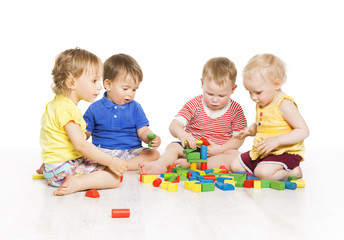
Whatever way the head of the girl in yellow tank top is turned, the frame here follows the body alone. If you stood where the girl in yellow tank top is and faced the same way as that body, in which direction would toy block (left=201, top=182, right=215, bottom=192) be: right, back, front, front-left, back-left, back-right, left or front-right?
front

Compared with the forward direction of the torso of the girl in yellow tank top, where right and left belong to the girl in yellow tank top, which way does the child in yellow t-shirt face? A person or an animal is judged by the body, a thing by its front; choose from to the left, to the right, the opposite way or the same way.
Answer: the opposite way

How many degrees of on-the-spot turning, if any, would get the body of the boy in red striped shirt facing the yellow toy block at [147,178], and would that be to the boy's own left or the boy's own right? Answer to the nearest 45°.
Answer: approximately 45° to the boy's own right

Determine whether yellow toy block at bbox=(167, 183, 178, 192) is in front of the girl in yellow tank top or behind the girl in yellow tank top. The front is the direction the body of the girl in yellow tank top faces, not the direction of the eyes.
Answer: in front

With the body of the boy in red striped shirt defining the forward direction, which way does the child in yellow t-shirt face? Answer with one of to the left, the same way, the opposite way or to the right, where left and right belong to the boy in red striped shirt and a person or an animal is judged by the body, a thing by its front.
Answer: to the left

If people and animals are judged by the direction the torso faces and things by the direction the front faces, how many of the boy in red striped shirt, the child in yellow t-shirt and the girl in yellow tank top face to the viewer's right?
1

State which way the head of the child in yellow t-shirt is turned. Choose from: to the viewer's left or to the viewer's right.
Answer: to the viewer's right

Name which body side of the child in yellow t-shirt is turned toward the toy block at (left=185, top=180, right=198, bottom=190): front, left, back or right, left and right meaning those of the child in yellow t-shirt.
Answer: front

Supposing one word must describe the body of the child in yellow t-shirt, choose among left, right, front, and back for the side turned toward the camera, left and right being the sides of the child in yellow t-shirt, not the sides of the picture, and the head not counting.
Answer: right

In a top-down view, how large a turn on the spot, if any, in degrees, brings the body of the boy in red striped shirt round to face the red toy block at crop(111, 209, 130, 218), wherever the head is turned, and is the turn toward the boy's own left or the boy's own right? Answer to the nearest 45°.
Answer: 0° — they already face it

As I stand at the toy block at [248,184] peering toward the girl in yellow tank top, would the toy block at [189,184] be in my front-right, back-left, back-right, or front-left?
back-left

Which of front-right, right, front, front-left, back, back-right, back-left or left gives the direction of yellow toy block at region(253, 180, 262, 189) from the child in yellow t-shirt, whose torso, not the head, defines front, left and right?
front

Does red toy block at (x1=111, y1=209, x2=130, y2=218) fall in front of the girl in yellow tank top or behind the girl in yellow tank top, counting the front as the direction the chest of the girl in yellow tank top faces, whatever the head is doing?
in front

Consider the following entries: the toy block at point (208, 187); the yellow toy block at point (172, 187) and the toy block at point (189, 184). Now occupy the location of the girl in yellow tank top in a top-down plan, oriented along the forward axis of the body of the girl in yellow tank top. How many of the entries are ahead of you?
3

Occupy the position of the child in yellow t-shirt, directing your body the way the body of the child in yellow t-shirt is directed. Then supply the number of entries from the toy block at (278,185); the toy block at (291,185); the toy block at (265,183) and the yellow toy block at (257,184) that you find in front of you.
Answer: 4
